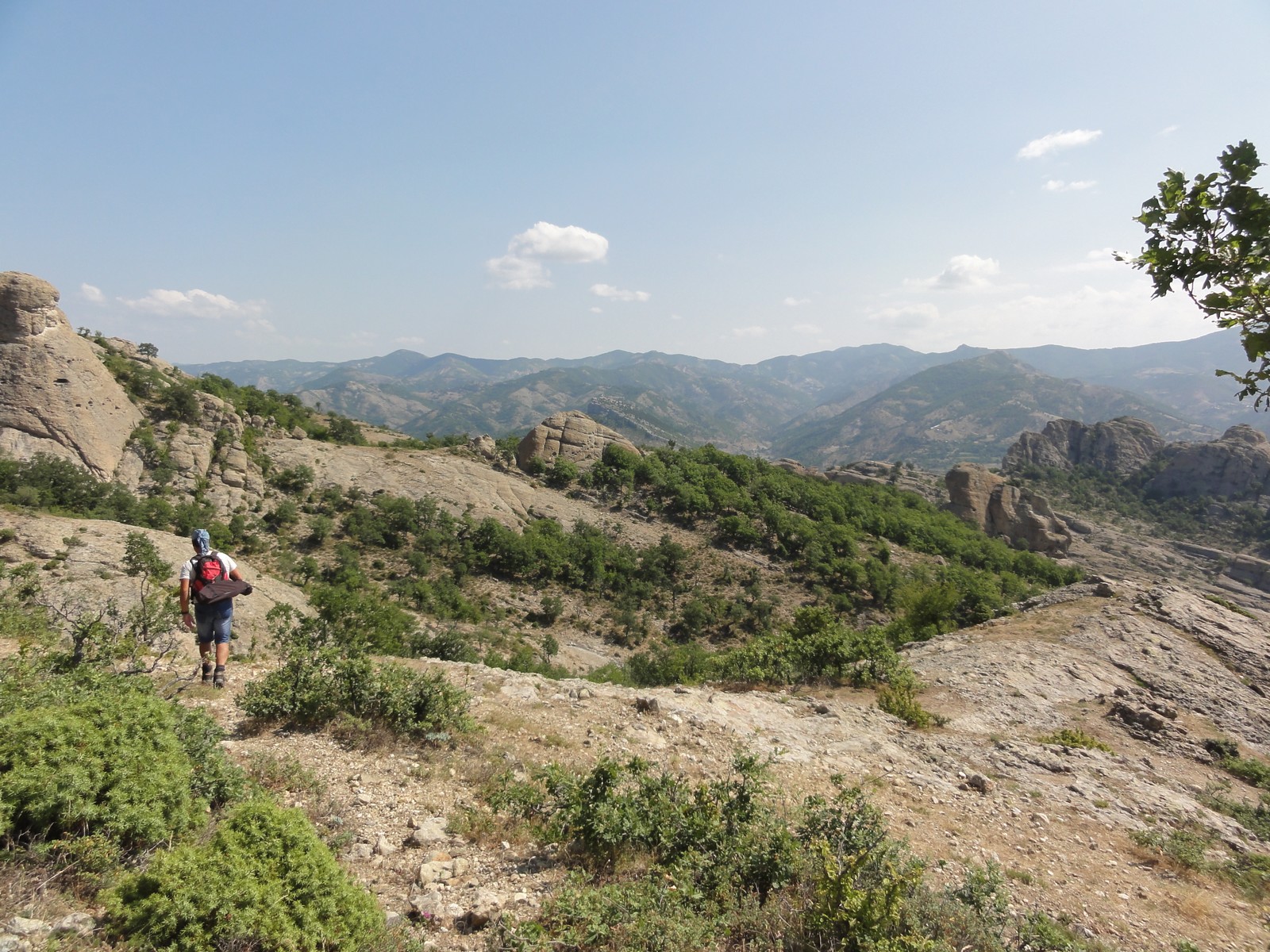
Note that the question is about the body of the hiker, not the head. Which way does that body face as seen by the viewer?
away from the camera

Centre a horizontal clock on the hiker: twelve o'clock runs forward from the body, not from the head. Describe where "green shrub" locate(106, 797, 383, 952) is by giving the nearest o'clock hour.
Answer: The green shrub is roughly at 6 o'clock from the hiker.

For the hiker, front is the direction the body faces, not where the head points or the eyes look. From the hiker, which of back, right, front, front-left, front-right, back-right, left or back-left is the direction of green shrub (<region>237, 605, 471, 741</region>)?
back-right

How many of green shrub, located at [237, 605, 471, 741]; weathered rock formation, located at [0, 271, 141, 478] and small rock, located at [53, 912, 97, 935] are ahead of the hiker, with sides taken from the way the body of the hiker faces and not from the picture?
1

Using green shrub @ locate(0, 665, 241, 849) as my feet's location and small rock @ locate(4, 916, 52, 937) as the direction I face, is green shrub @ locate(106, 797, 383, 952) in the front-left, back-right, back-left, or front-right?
front-left

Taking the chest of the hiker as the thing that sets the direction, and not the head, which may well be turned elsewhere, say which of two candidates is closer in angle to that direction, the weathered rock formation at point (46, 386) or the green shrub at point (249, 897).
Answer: the weathered rock formation

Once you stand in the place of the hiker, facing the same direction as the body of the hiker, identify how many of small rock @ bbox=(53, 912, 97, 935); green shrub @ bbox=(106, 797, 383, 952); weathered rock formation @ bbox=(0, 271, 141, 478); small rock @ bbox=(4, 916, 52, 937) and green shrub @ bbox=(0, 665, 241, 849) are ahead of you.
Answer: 1

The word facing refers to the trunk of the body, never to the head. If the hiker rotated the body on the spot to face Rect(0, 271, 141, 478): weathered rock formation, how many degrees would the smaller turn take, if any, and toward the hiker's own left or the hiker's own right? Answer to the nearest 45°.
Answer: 0° — they already face it

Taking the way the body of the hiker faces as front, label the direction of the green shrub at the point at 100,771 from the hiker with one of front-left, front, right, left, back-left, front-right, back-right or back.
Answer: back

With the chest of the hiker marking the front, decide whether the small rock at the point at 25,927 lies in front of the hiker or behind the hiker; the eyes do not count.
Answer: behind

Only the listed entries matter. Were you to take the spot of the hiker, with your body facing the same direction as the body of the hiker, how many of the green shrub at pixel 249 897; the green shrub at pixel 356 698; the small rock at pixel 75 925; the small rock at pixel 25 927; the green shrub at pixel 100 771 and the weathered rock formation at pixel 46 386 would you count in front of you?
1

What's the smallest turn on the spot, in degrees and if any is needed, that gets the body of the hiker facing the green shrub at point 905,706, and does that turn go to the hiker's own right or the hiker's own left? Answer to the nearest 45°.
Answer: approximately 90° to the hiker's own right

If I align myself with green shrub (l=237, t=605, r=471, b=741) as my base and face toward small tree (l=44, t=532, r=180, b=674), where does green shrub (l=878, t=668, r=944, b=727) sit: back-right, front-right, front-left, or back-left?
back-right

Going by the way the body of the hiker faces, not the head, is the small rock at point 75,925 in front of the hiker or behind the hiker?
behind

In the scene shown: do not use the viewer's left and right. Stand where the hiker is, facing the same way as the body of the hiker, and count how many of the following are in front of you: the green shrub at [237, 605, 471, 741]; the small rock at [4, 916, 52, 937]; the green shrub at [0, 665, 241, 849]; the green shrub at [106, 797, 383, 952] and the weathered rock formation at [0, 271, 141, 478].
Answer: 1
